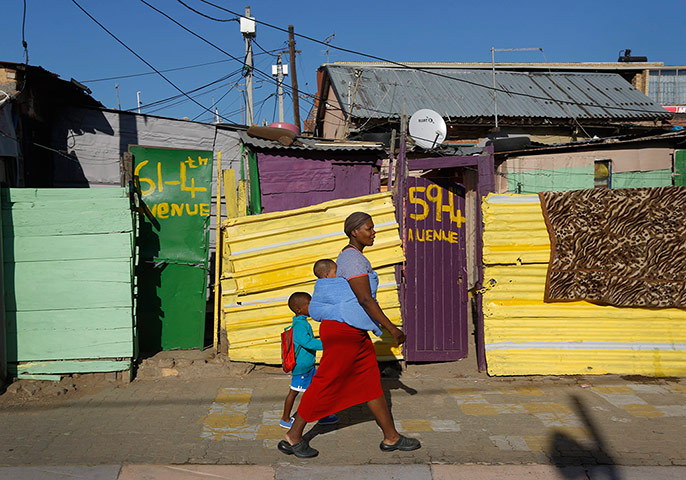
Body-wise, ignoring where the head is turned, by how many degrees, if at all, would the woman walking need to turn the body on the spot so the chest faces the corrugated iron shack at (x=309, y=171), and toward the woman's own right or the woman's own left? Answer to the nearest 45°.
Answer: approximately 90° to the woman's own left

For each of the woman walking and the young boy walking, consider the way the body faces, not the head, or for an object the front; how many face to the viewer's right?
2

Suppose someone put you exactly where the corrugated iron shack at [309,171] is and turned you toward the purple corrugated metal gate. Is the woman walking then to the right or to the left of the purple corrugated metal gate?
right

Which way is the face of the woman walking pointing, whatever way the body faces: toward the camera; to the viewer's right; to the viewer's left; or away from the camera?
to the viewer's right

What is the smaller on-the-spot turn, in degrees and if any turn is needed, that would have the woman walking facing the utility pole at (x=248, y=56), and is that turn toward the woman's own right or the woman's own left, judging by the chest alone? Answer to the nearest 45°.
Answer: approximately 90° to the woman's own left

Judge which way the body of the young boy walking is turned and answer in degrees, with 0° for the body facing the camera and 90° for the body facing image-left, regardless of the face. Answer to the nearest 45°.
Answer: approximately 270°

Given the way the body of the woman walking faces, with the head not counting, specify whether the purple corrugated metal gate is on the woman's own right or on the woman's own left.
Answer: on the woman's own left

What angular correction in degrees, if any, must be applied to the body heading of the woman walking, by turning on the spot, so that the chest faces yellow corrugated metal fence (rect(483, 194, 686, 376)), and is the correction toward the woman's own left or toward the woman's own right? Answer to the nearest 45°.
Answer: approximately 45° to the woman's own left

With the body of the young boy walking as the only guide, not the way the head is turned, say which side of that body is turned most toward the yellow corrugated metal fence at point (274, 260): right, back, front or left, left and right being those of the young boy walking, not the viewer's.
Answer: left

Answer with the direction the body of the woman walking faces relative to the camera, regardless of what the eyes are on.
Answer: to the viewer's right

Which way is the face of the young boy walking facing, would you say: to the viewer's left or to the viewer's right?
to the viewer's right

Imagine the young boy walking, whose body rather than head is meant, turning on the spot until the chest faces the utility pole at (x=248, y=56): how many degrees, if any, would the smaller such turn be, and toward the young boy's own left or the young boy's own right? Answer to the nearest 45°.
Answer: approximately 90° to the young boy's own left

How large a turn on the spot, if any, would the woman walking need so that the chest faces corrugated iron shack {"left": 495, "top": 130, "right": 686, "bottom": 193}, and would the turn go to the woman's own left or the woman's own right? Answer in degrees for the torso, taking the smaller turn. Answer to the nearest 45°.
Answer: approximately 45° to the woman's own left
